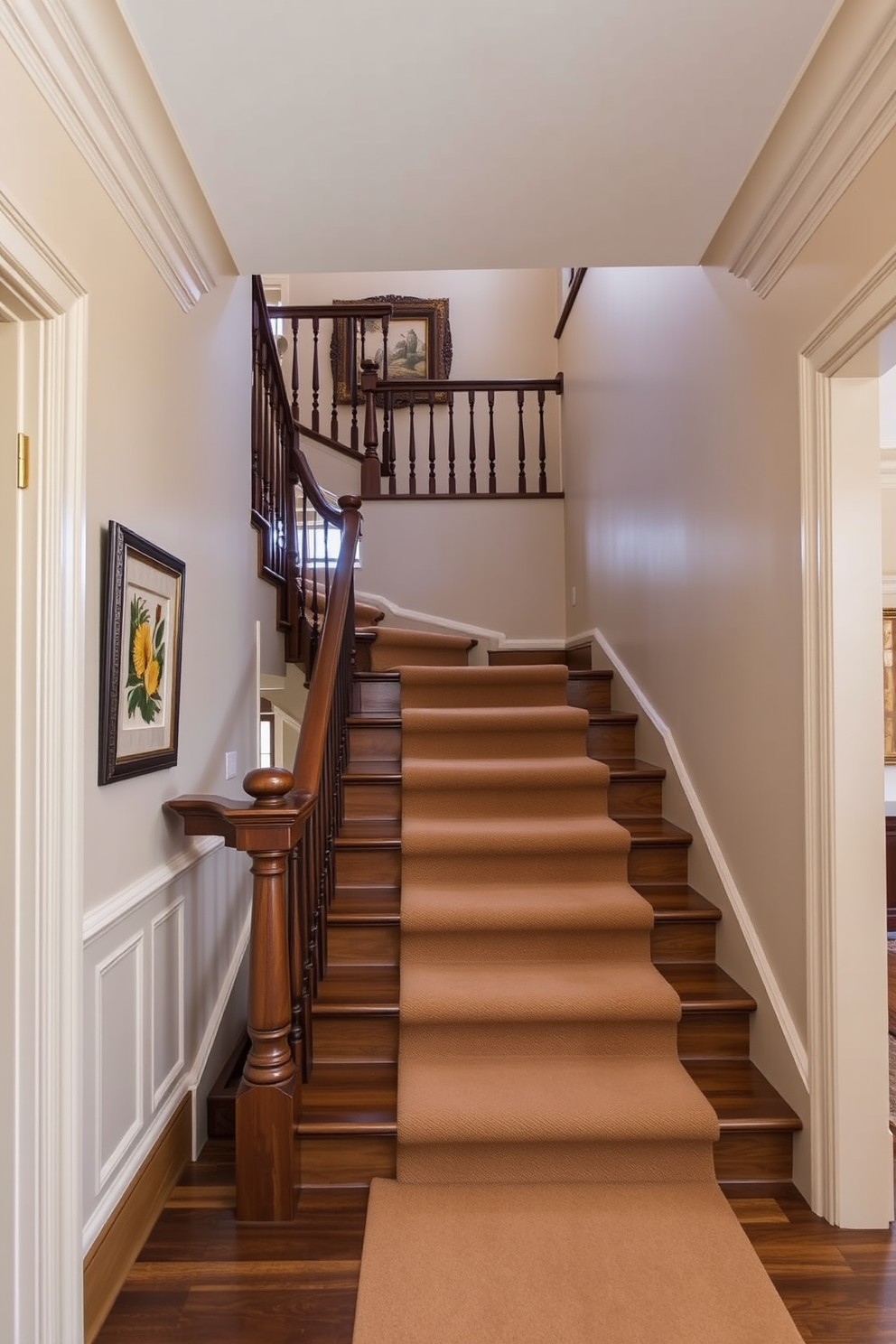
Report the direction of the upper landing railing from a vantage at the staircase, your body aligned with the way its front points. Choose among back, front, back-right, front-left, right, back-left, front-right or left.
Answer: back

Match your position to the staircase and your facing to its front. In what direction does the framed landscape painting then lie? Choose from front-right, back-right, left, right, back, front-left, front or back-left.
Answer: back

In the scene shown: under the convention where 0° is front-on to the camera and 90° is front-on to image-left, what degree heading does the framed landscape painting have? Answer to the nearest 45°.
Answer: approximately 0°

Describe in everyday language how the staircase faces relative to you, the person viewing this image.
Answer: facing the viewer

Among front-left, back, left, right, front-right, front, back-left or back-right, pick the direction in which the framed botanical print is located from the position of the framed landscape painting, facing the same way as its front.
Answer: front

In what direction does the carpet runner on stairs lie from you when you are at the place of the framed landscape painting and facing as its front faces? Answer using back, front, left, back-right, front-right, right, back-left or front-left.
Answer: front

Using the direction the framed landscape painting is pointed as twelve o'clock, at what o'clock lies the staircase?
The staircase is roughly at 12 o'clock from the framed landscape painting.

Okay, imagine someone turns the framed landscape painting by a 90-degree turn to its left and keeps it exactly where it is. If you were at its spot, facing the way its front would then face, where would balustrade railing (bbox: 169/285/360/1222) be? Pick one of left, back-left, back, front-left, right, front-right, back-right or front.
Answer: right

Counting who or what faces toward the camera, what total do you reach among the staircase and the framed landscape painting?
2
